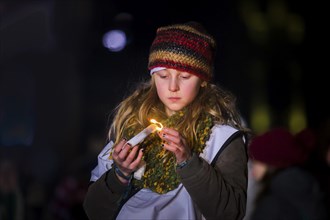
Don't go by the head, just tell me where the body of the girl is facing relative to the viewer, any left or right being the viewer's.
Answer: facing the viewer and to the left of the viewer

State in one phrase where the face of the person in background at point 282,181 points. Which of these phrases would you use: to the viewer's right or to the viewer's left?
to the viewer's left

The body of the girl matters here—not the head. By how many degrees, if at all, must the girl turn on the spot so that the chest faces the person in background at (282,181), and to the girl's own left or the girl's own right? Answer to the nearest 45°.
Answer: approximately 180°

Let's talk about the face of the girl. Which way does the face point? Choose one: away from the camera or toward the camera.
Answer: toward the camera

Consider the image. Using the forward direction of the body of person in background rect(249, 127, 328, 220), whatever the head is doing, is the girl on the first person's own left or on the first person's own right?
on the first person's own left

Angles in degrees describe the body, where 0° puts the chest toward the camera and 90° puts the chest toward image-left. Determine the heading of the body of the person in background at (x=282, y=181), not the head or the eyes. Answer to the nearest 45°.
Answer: approximately 90°
